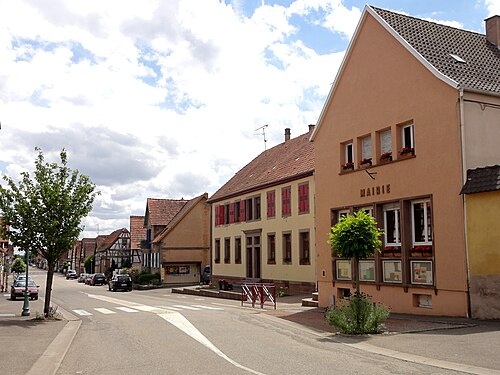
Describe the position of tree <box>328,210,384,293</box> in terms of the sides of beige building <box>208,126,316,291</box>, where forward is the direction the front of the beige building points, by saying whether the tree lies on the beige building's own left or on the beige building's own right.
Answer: on the beige building's own left

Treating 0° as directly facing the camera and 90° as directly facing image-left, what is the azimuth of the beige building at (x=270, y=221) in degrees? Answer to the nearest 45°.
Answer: approximately 45°

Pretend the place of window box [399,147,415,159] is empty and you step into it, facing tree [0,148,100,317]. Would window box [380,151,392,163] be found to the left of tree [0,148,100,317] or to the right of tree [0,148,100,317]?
right

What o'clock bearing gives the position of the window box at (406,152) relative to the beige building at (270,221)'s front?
The window box is roughly at 10 o'clock from the beige building.

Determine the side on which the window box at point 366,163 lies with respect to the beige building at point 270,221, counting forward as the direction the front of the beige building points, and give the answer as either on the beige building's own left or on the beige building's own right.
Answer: on the beige building's own left

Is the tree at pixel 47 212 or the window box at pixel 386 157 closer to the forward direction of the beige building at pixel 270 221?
the tree

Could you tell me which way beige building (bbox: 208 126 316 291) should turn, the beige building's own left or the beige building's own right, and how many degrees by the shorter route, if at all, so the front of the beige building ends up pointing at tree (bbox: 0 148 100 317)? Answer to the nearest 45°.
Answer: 0° — it already faces it

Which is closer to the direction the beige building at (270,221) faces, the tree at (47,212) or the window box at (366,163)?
the tree
